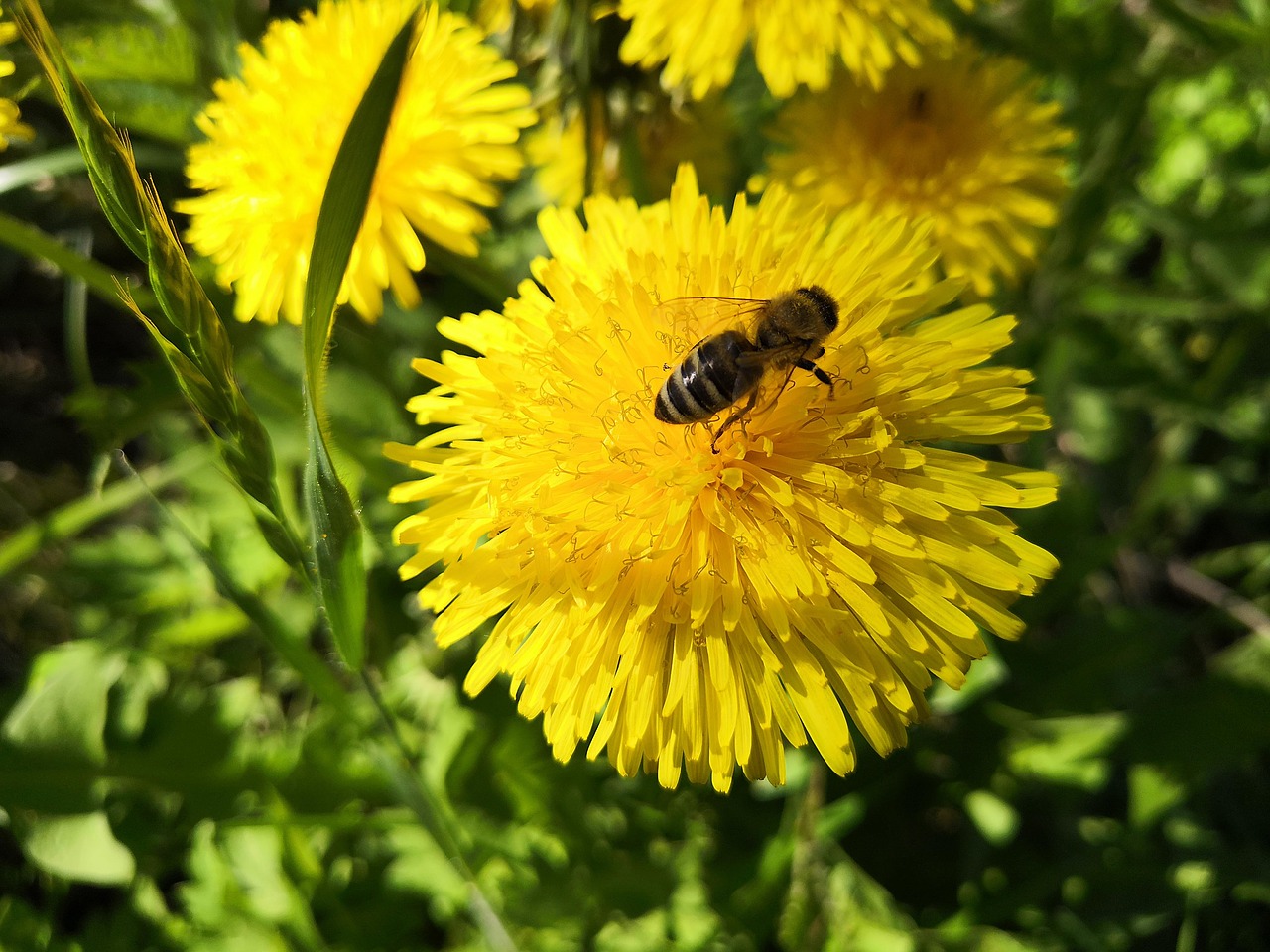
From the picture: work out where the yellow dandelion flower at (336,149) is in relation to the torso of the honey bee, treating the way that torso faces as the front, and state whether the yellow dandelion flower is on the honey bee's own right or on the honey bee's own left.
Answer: on the honey bee's own left

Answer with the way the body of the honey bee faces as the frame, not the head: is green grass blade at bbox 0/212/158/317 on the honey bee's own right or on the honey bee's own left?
on the honey bee's own left

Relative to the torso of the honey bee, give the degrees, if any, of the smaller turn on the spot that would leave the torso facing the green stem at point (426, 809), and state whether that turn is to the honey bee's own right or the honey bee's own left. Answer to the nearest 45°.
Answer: approximately 135° to the honey bee's own left

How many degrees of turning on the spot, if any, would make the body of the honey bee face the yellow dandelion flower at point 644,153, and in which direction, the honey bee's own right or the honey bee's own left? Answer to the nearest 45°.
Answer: approximately 45° to the honey bee's own left

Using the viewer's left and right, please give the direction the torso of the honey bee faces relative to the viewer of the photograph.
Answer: facing away from the viewer and to the right of the viewer

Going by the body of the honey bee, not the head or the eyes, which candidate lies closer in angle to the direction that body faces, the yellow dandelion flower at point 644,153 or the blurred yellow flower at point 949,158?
the blurred yellow flower

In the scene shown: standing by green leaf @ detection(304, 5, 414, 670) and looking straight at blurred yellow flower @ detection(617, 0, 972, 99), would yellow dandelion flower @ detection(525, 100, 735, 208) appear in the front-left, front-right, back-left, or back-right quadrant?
front-left

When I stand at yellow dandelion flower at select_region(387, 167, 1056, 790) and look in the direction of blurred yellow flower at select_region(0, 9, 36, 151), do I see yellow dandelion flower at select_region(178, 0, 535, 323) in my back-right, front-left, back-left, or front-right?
front-right
